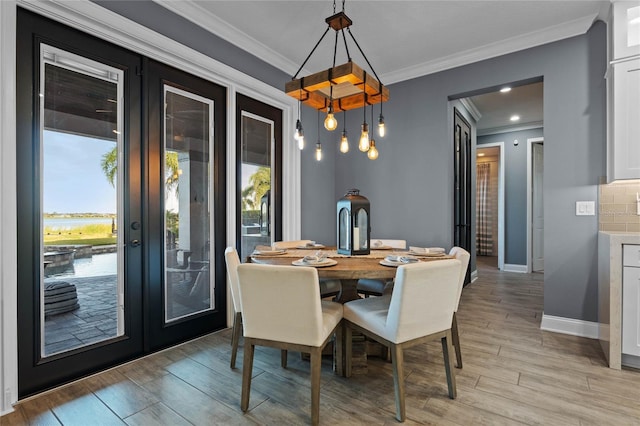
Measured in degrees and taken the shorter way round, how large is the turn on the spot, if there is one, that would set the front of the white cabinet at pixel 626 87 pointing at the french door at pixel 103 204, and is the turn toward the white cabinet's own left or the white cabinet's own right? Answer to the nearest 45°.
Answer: approximately 45° to the white cabinet's own right

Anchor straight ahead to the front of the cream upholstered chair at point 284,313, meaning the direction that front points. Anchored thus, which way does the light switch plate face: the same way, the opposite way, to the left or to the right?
the opposite way

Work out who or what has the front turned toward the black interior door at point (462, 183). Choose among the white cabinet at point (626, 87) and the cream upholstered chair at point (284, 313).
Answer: the cream upholstered chair

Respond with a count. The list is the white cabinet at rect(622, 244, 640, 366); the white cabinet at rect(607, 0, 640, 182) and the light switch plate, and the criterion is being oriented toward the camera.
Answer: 3

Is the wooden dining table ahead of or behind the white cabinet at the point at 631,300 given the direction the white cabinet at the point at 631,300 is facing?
ahead

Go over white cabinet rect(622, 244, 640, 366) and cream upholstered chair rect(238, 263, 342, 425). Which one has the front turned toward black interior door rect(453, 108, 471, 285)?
the cream upholstered chair

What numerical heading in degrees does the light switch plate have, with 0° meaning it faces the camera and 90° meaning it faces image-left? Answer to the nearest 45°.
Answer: approximately 0°

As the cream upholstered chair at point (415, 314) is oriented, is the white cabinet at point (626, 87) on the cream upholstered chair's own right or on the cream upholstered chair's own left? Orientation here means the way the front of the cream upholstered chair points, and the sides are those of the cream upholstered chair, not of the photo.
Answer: on the cream upholstered chair's own right

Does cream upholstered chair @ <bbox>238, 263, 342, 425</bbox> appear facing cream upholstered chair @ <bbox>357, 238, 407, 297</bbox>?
yes

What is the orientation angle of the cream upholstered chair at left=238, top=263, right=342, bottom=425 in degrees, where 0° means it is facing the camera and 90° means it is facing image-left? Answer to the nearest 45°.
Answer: approximately 225°

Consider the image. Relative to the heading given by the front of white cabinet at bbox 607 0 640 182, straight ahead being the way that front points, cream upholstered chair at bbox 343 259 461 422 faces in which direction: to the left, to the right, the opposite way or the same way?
to the right
